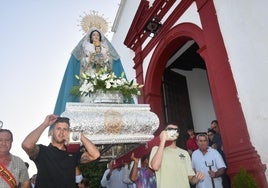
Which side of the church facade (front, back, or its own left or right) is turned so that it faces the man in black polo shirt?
front

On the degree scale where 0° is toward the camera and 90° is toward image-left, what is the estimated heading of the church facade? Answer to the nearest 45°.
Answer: approximately 45°

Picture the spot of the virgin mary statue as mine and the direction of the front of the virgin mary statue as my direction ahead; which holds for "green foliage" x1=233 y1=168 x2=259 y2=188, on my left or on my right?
on my left

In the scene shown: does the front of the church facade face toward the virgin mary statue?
yes

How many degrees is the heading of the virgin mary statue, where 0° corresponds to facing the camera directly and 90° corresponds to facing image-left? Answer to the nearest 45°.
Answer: approximately 0°
